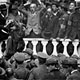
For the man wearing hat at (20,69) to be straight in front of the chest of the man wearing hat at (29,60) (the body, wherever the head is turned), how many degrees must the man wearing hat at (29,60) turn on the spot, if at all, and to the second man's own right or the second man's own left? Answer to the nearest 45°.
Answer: approximately 90° to the second man's own left

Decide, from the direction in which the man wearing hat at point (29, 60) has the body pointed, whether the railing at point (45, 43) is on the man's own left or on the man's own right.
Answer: on the man's own right
